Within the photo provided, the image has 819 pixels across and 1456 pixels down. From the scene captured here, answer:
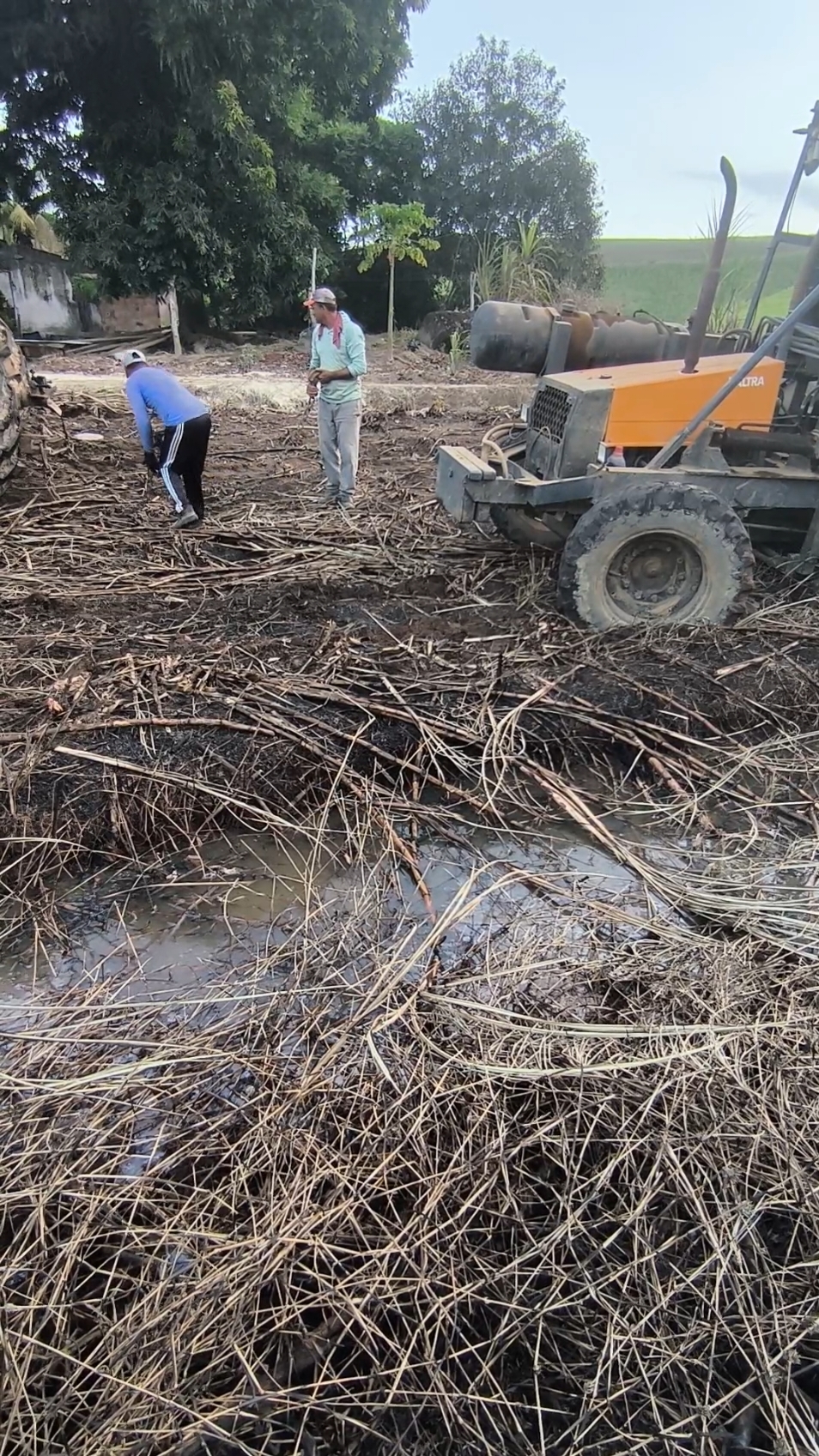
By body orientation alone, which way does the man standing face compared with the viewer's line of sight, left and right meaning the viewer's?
facing the viewer and to the left of the viewer

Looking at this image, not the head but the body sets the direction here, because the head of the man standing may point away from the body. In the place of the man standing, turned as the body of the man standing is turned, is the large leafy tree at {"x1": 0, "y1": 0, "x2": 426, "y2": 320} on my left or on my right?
on my right

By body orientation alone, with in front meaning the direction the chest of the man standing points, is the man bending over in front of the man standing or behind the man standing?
in front

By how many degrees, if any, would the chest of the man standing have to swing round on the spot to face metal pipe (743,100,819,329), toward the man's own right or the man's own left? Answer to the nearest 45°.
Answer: approximately 90° to the man's own left

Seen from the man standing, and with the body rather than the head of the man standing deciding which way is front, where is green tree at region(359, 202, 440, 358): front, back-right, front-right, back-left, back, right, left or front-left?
back-right

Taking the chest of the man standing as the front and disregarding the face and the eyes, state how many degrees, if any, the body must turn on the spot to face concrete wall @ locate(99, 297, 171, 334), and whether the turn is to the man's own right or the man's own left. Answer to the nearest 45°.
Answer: approximately 135° to the man's own right

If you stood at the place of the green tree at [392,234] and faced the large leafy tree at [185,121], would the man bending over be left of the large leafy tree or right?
left

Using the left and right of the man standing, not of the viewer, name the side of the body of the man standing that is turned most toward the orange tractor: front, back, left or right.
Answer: left

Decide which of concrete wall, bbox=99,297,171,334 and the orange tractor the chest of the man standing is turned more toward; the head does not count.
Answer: the orange tractor

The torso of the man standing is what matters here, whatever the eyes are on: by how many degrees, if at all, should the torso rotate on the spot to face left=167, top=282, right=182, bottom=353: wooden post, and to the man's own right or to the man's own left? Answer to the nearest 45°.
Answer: approximately 135° to the man's own right
